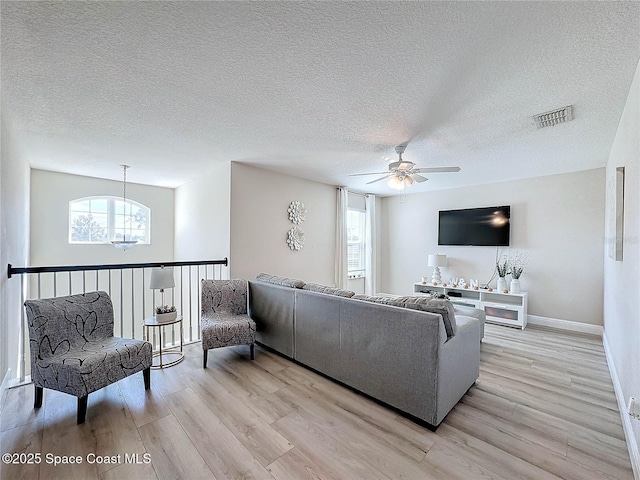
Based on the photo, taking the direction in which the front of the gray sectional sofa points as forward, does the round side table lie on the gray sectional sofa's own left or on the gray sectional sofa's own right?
on the gray sectional sofa's own left

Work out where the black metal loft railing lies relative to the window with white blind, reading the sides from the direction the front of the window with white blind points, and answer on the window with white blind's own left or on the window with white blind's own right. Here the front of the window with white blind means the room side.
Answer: on the window with white blind's own right

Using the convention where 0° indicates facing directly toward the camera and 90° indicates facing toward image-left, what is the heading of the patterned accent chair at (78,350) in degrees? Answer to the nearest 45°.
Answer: approximately 315°

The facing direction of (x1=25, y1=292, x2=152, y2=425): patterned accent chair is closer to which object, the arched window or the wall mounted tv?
the wall mounted tv

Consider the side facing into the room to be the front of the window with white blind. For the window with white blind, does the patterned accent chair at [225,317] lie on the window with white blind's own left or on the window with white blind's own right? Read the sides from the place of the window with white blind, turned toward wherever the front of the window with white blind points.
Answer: on the window with white blind's own right

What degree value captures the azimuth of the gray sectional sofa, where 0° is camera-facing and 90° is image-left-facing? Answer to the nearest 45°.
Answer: approximately 225°

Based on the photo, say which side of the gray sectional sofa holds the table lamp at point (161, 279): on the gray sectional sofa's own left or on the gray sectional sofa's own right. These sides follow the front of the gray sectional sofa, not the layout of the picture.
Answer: on the gray sectional sofa's own left

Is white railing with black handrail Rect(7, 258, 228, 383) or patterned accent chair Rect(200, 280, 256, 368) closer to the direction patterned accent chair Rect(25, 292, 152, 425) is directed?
the patterned accent chair

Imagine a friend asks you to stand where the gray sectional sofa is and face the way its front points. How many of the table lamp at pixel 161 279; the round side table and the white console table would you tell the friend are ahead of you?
1
